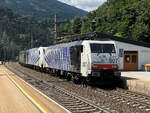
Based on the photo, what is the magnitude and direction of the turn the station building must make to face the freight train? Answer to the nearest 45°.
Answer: approximately 90° to its right

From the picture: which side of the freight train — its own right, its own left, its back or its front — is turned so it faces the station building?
left

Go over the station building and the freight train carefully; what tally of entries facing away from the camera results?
0

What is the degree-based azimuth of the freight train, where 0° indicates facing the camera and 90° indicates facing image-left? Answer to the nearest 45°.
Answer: approximately 315°
